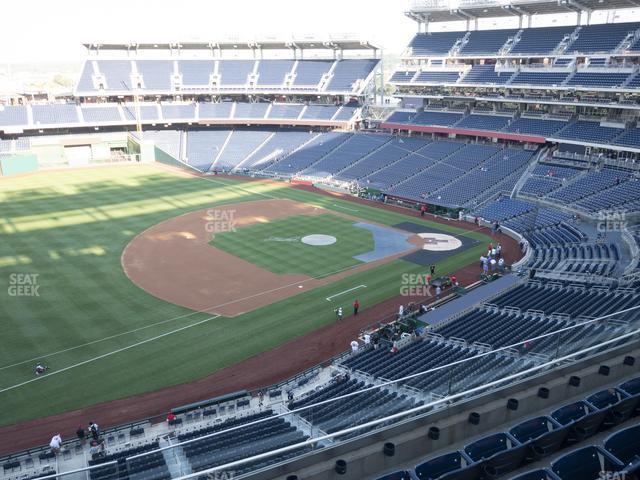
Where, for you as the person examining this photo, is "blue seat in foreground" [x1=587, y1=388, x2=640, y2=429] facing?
facing away from the viewer and to the left of the viewer

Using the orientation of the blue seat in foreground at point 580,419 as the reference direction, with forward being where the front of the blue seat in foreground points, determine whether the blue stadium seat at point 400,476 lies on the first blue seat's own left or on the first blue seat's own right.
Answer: on the first blue seat's own left

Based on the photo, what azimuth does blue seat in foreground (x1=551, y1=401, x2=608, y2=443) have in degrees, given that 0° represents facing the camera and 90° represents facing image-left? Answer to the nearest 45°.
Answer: approximately 135°

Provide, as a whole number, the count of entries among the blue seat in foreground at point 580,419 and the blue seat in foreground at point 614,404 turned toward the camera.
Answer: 0

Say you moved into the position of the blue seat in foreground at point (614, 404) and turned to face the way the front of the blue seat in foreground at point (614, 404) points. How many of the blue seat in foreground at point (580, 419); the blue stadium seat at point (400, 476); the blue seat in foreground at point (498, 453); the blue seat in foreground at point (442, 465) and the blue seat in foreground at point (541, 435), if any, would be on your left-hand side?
5

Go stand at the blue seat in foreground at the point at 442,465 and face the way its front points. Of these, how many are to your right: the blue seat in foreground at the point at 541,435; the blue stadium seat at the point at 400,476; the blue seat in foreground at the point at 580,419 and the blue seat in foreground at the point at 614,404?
3

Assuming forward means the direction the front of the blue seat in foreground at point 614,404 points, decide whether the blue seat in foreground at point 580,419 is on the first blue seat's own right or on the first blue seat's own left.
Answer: on the first blue seat's own left

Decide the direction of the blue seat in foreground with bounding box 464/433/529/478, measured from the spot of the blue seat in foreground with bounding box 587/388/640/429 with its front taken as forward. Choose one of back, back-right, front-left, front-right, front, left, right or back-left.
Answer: left

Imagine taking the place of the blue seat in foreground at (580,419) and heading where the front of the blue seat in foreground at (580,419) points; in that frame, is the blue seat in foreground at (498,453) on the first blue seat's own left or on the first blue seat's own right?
on the first blue seat's own left

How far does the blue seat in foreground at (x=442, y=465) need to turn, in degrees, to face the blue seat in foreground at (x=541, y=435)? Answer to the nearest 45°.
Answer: approximately 90° to its right

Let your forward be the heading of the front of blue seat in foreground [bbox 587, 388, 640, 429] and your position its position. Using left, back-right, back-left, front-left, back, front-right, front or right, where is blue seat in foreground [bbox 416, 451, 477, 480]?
left

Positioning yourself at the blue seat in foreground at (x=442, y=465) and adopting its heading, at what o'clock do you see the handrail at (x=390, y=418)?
The handrail is roughly at 12 o'clock from the blue seat in foreground.

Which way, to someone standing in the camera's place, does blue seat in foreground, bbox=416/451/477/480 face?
facing away from the viewer and to the left of the viewer

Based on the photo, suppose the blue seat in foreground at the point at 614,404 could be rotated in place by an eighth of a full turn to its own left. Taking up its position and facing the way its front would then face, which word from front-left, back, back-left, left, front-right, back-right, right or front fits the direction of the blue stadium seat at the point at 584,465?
left

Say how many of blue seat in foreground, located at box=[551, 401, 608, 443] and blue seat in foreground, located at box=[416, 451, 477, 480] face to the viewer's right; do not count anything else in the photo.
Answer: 0

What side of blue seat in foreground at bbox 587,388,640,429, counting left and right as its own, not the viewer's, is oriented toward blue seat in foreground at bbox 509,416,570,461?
left
